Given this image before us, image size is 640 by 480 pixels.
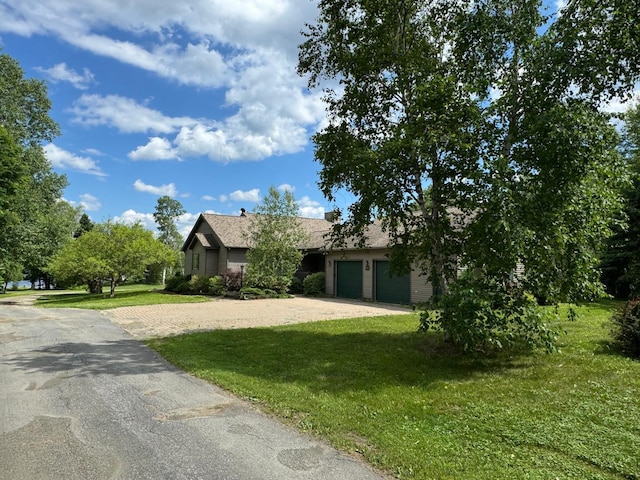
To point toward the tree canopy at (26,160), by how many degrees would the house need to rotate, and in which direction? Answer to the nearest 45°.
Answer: approximately 45° to its right

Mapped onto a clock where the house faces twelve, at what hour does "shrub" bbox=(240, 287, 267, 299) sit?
The shrub is roughly at 1 o'clock from the house.

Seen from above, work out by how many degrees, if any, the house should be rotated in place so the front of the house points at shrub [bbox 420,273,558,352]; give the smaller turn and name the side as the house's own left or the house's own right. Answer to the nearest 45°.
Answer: approximately 45° to the house's own left

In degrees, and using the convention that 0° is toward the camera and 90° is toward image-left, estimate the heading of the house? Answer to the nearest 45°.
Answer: approximately 45°

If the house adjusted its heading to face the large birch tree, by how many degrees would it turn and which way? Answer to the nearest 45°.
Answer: approximately 45° to its left
